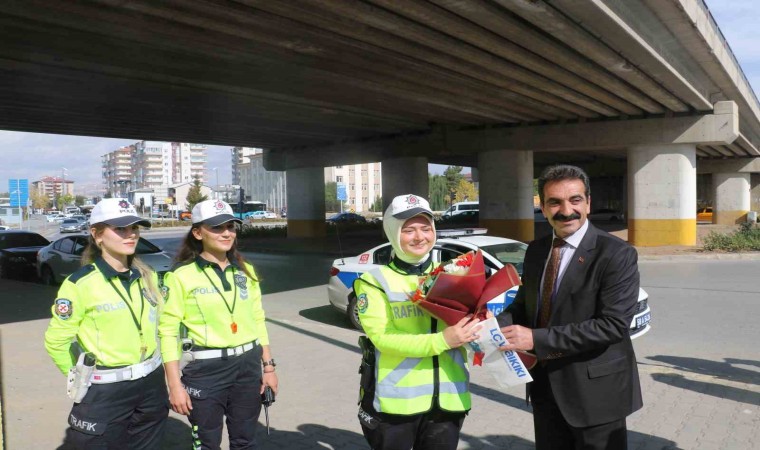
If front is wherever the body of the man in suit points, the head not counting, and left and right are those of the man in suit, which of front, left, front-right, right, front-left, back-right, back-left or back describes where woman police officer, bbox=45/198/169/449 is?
front-right

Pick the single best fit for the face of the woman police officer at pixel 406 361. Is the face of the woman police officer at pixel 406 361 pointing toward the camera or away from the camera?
toward the camera

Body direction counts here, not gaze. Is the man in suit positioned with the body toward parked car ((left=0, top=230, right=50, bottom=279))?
no

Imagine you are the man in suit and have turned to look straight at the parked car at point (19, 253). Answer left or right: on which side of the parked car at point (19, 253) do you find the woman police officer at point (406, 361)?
left

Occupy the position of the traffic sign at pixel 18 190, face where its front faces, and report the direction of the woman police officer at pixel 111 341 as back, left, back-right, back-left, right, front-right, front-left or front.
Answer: front

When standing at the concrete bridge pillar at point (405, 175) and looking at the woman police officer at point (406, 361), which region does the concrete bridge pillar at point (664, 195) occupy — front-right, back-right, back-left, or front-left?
front-left

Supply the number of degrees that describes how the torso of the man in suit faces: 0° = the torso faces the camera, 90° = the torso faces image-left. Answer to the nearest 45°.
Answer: approximately 45°

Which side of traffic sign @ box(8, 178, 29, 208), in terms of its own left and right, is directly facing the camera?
front

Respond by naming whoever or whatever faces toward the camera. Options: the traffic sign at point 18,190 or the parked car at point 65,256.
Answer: the traffic sign

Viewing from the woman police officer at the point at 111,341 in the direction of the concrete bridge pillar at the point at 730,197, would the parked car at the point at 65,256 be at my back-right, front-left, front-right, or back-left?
front-left

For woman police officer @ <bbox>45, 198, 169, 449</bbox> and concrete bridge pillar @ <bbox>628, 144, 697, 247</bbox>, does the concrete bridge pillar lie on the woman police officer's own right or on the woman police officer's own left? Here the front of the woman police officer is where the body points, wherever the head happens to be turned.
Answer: on the woman police officer's own left

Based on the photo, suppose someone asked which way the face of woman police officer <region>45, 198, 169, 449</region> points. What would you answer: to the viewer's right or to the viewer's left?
to the viewer's right

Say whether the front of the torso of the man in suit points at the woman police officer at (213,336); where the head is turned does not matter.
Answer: no
